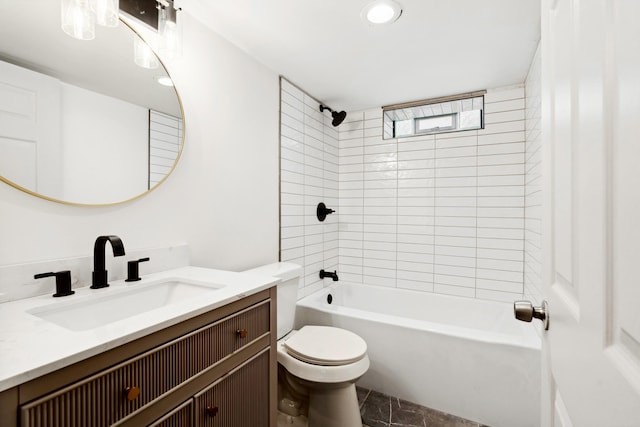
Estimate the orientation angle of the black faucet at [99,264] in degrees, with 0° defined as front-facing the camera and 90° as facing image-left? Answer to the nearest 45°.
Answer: approximately 315°

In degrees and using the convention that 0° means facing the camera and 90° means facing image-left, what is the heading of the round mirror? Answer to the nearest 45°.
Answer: approximately 315°

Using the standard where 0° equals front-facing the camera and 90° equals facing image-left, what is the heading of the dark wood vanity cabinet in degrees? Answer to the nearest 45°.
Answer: approximately 315°

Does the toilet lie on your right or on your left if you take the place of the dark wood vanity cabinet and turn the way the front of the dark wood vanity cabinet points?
on your left
